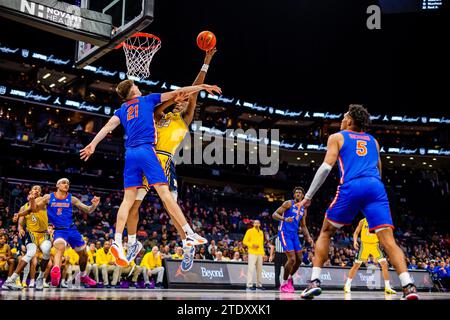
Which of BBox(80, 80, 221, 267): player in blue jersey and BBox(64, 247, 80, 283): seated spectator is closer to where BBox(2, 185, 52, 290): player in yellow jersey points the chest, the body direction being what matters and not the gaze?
the player in blue jersey

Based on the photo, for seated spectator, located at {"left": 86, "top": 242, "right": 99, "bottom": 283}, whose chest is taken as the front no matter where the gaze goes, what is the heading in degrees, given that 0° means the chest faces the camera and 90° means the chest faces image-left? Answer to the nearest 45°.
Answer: approximately 0°

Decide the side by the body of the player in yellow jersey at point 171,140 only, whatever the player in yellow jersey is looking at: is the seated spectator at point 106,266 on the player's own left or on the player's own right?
on the player's own right

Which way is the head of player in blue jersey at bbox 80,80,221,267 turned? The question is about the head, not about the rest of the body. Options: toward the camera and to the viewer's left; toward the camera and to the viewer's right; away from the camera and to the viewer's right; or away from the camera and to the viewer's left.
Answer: away from the camera and to the viewer's right

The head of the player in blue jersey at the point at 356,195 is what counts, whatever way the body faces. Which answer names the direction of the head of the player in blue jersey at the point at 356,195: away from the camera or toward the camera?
away from the camera

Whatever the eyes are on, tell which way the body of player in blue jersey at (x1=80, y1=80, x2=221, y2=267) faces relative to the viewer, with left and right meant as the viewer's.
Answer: facing away from the viewer and to the right of the viewer
